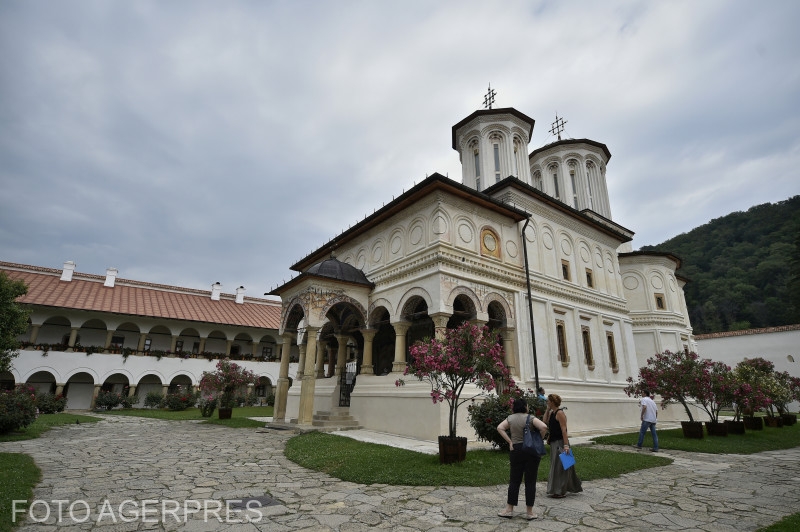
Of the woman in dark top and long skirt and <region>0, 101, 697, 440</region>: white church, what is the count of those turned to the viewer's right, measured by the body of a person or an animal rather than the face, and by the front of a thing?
0

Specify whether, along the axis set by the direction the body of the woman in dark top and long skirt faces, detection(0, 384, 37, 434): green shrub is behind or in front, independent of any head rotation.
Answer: in front

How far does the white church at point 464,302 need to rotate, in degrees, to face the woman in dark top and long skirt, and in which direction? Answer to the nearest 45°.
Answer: approximately 45° to its left

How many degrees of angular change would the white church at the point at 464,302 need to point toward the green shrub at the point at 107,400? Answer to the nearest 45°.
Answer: approximately 90° to its right

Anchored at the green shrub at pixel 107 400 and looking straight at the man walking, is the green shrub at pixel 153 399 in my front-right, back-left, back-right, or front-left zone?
front-left

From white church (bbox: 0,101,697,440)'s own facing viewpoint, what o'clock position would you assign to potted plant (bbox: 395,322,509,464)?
The potted plant is roughly at 11 o'clock from the white church.
